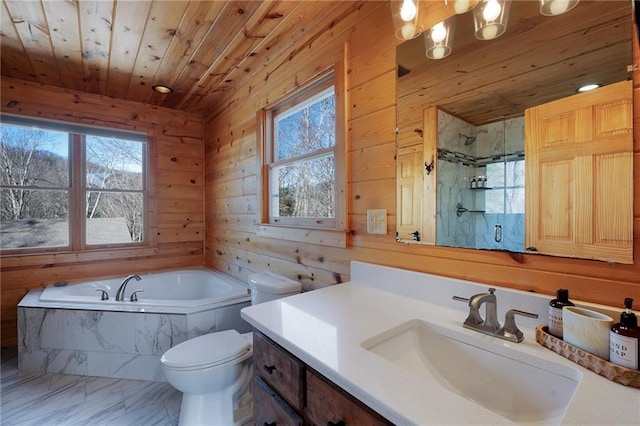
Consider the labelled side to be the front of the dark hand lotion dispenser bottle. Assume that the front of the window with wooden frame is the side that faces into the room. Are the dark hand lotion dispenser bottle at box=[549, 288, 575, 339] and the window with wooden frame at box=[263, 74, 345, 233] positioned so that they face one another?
no

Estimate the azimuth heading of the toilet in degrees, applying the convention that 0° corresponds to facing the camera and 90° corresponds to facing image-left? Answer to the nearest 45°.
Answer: approximately 45°

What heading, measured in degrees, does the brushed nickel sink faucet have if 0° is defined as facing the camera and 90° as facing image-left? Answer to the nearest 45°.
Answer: approximately 45°

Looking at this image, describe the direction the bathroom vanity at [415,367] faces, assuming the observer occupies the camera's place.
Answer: facing the viewer and to the left of the viewer

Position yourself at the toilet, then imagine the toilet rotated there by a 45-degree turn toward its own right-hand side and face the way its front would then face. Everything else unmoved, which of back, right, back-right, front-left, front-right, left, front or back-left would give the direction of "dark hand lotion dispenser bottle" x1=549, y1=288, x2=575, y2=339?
back-left

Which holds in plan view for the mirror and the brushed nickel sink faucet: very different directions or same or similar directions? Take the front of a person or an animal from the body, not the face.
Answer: same or similar directions

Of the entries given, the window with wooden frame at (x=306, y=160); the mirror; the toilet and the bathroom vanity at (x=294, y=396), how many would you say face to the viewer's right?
0

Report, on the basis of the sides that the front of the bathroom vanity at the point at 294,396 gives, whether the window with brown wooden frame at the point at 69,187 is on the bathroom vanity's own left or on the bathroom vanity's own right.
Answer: on the bathroom vanity's own right

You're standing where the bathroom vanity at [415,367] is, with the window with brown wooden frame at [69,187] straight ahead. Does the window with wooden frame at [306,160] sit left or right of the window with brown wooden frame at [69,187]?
right

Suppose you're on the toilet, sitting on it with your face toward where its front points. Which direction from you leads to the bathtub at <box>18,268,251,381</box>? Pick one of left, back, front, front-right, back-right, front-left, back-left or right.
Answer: right

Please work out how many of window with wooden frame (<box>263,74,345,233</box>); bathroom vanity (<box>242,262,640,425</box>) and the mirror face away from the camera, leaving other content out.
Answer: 0

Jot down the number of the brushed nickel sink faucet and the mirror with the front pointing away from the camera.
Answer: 0

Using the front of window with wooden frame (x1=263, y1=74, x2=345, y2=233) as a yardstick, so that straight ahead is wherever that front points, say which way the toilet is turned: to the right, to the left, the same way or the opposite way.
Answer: the same way

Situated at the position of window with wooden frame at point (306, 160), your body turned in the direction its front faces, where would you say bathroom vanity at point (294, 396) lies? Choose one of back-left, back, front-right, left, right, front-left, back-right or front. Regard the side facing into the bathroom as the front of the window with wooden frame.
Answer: front-left

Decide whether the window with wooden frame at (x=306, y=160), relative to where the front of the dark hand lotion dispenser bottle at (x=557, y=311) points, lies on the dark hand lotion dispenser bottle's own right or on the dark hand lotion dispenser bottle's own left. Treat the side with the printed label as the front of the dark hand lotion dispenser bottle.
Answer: on the dark hand lotion dispenser bottle's own right

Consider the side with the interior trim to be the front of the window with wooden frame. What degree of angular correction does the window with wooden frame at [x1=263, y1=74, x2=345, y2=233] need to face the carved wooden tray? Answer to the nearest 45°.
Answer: approximately 90° to its left
